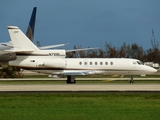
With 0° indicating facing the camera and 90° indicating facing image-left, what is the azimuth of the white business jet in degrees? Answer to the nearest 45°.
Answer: approximately 270°
